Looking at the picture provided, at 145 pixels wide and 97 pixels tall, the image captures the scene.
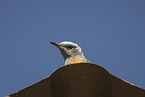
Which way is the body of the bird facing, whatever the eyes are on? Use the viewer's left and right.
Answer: facing to the left of the viewer
